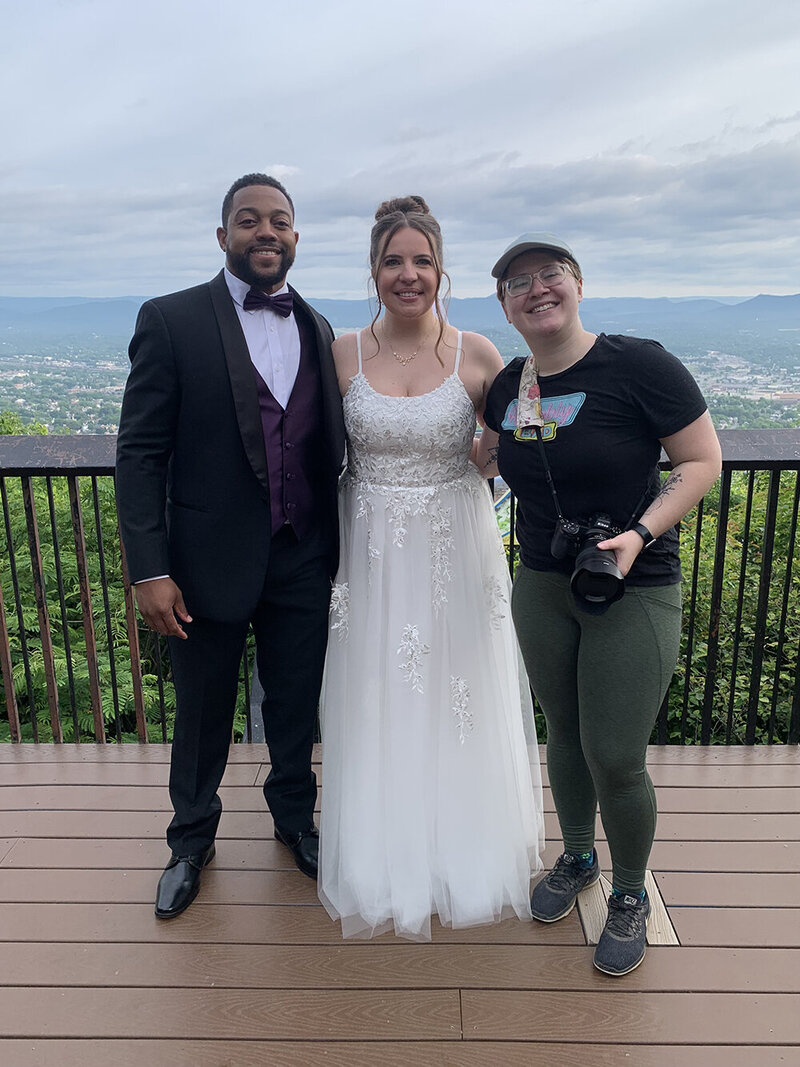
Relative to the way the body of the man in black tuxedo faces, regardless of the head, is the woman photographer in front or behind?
in front

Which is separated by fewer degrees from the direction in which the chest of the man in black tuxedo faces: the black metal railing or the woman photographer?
the woman photographer

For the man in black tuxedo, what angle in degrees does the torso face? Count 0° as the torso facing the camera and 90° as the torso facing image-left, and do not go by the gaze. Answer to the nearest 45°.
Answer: approximately 315°
